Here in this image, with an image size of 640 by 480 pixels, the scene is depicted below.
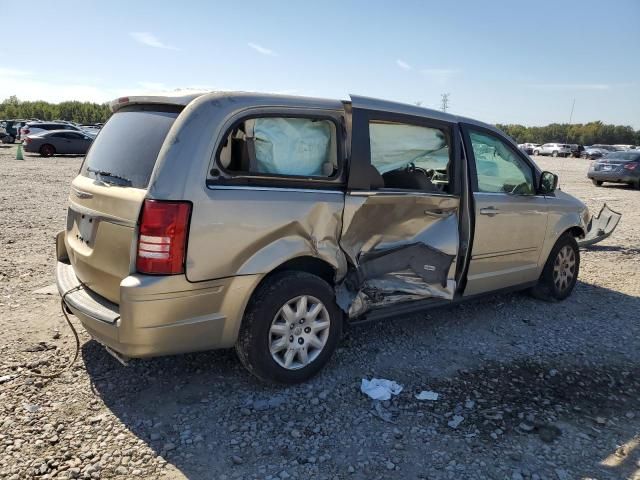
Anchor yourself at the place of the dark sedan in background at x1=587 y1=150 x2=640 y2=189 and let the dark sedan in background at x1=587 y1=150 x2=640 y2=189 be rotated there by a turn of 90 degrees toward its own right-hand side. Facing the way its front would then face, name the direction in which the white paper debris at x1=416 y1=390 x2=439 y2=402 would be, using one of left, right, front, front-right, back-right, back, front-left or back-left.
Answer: front-right

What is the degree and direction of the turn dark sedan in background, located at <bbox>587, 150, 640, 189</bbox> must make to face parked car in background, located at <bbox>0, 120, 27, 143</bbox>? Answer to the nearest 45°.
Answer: approximately 135° to its left

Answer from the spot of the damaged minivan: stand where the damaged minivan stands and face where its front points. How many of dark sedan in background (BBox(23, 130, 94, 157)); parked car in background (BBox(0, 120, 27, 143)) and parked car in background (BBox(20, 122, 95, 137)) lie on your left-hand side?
3

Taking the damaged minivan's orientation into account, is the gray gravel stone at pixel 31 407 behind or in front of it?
behind

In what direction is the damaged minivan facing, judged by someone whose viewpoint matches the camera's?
facing away from the viewer and to the right of the viewer
